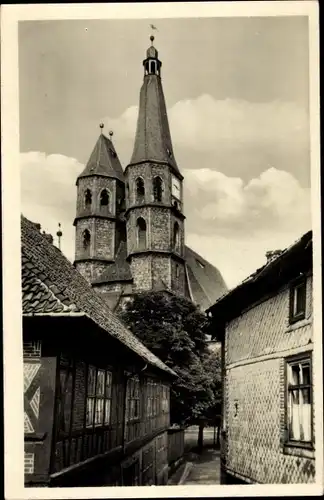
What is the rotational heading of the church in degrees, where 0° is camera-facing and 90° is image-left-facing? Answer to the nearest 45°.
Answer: approximately 45°

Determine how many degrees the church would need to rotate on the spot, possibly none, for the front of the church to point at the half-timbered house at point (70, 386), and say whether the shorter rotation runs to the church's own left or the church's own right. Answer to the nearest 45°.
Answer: approximately 45° to the church's own left
